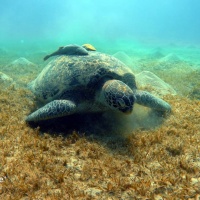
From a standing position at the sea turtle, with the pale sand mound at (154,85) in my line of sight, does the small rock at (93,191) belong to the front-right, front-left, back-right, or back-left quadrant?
back-right

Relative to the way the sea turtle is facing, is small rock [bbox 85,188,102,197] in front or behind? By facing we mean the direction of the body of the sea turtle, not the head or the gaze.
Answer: in front

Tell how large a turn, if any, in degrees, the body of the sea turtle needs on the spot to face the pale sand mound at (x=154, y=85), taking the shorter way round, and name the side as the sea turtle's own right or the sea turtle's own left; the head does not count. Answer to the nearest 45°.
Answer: approximately 90° to the sea turtle's own left
